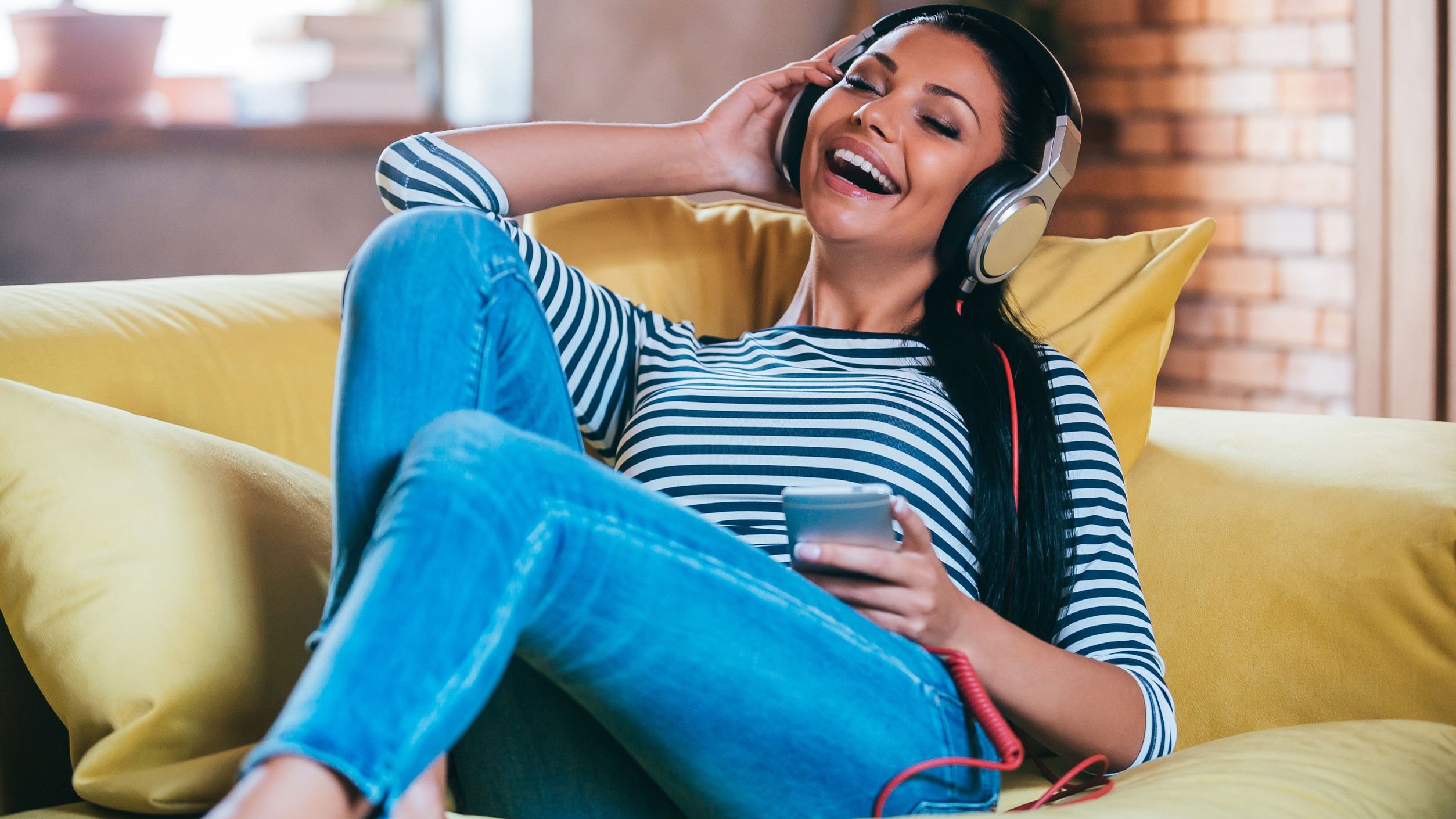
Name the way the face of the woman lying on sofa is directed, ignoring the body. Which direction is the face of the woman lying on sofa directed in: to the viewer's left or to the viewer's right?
to the viewer's left

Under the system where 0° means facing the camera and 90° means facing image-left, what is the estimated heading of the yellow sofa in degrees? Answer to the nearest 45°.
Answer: approximately 0°

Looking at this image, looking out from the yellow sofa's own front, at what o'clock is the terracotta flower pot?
The terracotta flower pot is roughly at 4 o'clock from the yellow sofa.
